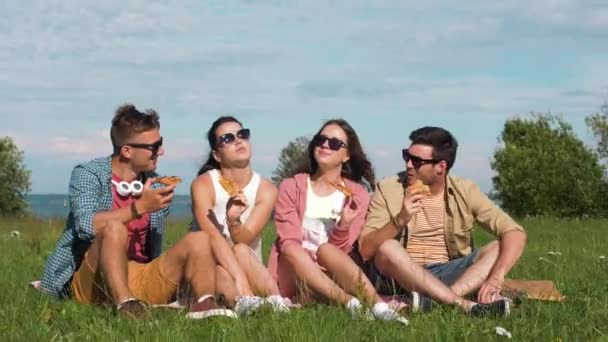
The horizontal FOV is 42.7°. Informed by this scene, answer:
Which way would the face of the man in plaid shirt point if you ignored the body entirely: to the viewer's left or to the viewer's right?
to the viewer's right

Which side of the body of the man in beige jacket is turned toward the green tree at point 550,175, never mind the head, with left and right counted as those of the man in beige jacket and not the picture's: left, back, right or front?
back

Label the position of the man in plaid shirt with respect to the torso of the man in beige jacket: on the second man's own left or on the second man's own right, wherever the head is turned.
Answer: on the second man's own right

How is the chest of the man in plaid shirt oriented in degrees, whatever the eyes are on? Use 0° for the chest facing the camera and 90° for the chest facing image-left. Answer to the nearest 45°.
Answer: approximately 315°

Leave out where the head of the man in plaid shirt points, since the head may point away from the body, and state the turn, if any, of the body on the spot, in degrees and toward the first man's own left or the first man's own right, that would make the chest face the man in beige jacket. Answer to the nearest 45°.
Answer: approximately 45° to the first man's own left

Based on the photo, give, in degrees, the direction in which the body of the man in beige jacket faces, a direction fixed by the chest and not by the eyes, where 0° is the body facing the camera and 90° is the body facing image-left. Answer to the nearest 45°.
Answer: approximately 0°

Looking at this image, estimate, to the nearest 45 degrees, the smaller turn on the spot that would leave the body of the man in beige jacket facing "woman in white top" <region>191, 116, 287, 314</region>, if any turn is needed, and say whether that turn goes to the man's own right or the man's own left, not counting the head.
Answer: approximately 90° to the man's own right

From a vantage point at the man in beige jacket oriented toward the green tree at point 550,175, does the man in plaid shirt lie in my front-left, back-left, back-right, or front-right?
back-left

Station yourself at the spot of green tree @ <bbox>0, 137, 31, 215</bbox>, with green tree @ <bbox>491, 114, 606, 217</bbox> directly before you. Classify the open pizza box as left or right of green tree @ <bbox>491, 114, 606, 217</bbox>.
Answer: right

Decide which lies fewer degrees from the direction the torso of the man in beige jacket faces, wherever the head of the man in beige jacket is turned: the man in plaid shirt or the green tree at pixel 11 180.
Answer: the man in plaid shirt

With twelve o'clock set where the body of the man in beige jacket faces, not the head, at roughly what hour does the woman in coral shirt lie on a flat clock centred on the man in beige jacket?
The woman in coral shirt is roughly at 3 o'clock from the man in beige jacket.

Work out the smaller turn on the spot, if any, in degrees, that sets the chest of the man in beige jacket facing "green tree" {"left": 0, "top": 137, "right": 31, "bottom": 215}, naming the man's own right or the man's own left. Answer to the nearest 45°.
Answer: approximately 135° to the man's own right

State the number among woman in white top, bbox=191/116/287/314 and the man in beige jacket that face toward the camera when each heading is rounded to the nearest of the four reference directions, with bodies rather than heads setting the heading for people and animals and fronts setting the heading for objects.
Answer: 2

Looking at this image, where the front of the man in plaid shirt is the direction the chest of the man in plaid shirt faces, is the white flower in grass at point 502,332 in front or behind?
in front

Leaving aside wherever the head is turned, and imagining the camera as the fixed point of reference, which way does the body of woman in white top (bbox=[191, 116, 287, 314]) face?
toward the camera

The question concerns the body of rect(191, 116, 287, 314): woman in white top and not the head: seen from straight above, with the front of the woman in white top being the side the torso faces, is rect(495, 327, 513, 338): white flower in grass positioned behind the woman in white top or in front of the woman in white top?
in front

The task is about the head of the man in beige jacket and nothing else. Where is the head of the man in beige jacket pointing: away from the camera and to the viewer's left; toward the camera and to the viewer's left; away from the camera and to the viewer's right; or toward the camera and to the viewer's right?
toward the camera and to the viewer's left
